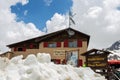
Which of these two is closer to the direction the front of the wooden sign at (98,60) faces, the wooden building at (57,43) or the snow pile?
the snow pile

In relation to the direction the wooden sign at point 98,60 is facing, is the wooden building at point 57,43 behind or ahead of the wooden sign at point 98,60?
behind

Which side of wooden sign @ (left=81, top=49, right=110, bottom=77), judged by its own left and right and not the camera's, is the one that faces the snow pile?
front

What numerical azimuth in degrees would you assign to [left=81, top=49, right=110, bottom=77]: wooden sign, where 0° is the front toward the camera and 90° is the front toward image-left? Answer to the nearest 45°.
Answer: approximately 0°
